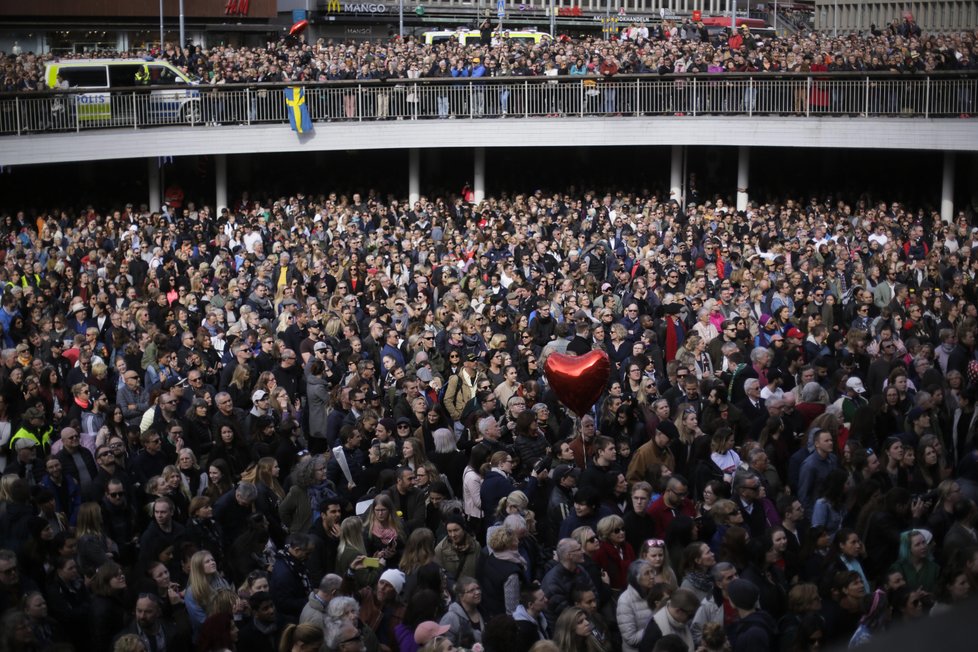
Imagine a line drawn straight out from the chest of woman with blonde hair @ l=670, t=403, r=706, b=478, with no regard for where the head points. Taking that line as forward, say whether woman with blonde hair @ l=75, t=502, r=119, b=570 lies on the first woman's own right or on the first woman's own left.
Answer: on the first woman's own right

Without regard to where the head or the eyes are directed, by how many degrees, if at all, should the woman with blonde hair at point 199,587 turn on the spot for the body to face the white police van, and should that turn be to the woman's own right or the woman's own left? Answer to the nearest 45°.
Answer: approximately 135° to the woman's own left

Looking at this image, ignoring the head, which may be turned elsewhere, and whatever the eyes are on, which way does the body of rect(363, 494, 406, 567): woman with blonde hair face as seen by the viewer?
toward the camera

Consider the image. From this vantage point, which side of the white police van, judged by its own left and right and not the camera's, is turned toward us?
right

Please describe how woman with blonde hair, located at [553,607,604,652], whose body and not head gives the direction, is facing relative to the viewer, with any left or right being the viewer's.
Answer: facing the viewer and to the right of the viewer

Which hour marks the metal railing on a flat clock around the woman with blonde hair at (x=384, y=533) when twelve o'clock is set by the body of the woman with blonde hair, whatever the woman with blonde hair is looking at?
The metal railing is roughly at 6 o'clock from the woman with blonde hair.

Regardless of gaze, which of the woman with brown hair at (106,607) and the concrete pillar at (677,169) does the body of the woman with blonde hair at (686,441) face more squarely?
the woman with brown hair

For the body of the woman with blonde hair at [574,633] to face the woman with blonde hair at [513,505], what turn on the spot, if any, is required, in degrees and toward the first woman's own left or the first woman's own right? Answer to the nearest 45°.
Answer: approximately 135° to the first woman's own left

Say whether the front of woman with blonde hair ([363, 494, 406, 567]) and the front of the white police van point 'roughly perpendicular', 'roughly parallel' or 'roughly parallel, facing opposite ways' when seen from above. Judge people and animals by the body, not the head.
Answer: roughly perpendicular
